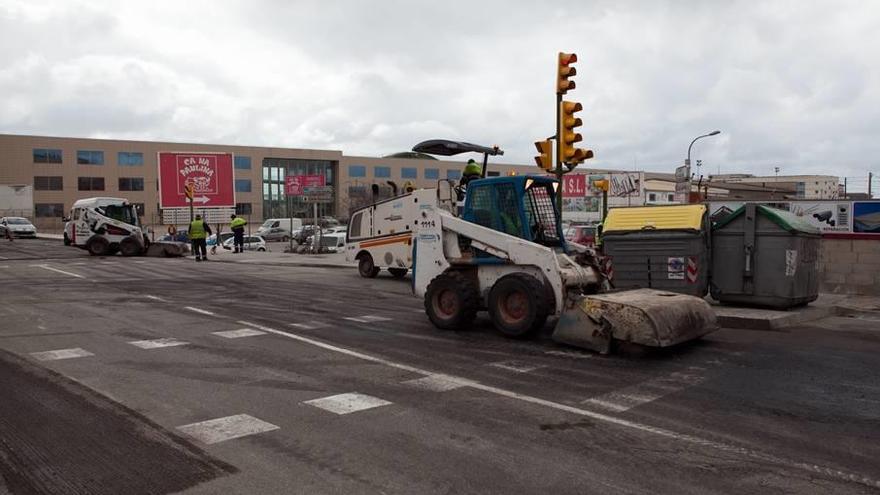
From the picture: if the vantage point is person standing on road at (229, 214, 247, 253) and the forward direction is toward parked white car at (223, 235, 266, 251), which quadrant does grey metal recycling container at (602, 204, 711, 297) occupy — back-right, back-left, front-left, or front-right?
back-right

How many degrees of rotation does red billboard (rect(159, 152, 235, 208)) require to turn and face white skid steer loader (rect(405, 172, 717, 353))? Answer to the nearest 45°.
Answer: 0° — it already faces it

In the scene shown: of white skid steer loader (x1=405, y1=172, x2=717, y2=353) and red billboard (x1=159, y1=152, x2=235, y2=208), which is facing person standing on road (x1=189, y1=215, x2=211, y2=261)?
the red billboard

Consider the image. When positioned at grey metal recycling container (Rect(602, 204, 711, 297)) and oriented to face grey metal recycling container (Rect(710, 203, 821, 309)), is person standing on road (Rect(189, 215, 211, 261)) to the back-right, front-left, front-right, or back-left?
back-left

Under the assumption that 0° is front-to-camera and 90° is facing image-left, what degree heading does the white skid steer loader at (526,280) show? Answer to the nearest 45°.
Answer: approximately 315°

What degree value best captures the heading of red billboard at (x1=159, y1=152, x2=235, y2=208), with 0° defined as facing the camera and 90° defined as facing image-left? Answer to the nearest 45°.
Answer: approximately 0°

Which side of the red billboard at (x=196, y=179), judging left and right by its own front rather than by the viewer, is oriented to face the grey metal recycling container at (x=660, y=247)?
front

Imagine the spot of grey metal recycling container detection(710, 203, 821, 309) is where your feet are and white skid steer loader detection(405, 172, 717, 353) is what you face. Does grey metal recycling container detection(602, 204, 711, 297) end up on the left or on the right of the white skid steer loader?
right

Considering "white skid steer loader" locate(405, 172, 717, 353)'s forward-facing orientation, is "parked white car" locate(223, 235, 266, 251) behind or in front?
behind

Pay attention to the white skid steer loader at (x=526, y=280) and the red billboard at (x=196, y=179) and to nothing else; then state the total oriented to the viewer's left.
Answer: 0

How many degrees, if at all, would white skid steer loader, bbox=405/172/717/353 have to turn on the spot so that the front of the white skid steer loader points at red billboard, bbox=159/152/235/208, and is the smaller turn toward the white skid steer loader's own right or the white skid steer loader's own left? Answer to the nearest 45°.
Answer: approximately 180°

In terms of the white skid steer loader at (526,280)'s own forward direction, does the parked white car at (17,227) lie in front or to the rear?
to the rear

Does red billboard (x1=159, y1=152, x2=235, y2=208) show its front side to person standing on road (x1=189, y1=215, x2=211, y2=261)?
yes

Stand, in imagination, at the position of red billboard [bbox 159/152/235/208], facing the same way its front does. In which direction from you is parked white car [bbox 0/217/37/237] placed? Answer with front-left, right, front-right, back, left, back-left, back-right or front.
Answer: back-right
